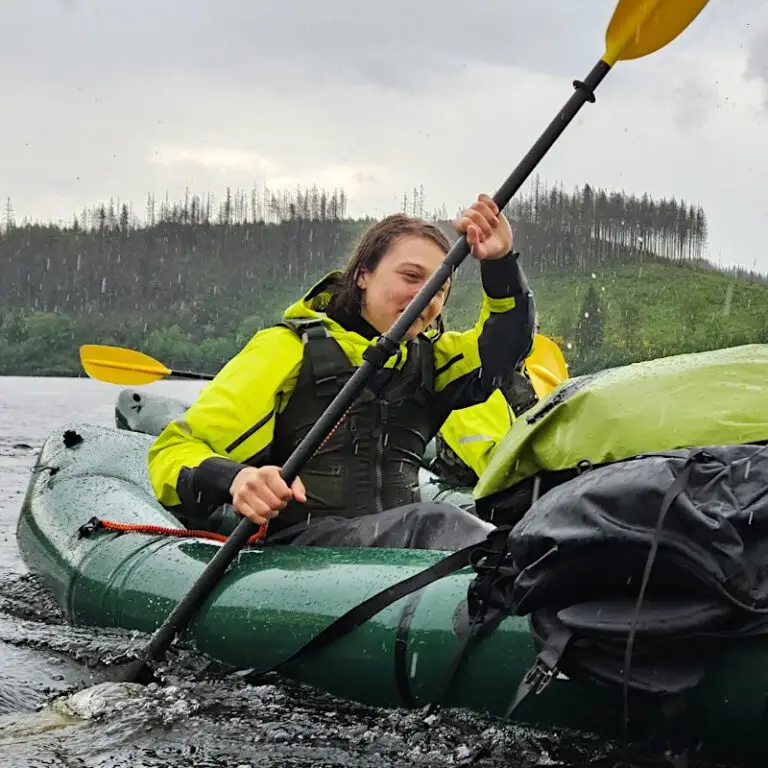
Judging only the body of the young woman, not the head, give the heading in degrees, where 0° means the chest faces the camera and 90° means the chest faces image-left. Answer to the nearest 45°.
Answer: approximately 315°

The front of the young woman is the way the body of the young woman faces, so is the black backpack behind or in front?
in front
